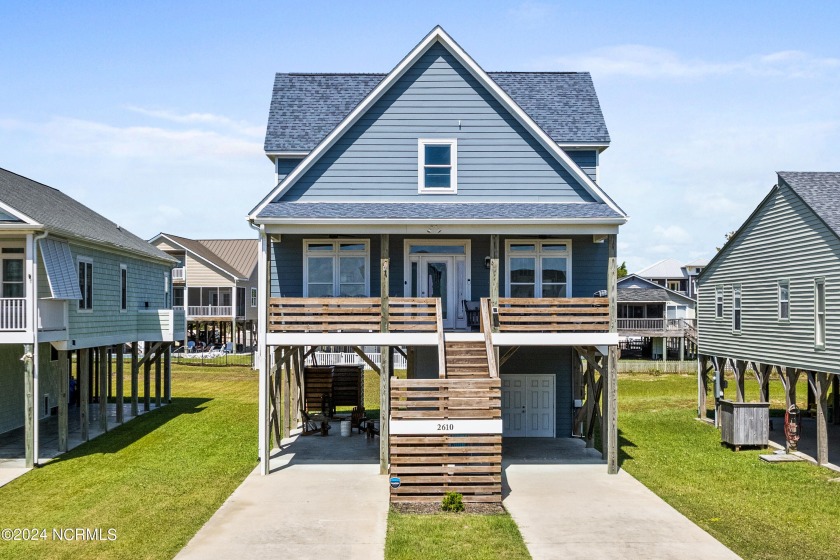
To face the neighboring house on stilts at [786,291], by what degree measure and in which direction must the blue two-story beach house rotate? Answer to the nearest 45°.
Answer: approximately 90° to its left

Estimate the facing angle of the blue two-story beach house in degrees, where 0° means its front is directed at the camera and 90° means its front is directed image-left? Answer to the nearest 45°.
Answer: approximately 0°

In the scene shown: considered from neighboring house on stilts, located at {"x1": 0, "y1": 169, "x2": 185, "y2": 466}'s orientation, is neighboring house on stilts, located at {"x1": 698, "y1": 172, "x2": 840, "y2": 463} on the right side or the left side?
on its left

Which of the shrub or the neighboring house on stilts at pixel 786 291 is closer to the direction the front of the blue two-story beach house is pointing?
the shrub

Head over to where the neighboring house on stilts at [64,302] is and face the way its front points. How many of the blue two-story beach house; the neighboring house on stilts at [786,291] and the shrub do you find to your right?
0

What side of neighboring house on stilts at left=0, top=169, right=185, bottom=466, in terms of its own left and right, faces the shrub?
left

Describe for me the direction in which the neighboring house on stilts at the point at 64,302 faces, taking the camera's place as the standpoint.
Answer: facing the viewer and to the left of the viewer

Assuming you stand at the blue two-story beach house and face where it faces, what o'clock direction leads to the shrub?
The shrub is roughly at 12 o'clock from the blue two-story beach house.

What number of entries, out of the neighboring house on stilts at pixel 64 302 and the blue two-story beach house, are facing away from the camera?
0

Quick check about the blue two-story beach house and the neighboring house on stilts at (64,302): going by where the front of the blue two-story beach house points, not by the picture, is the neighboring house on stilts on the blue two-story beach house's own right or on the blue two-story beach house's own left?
on the blue two-story beach house's own right

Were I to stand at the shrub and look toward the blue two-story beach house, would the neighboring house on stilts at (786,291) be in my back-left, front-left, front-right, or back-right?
front-right

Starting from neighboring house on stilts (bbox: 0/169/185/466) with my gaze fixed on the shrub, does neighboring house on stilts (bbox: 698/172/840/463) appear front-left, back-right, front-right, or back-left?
front-left
